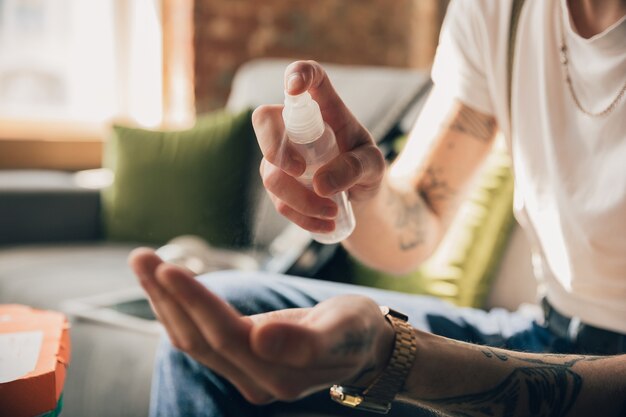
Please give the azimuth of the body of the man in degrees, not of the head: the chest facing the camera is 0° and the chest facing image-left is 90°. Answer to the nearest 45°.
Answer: approximately 45°

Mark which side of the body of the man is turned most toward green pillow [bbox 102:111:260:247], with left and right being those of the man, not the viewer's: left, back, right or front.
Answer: right
